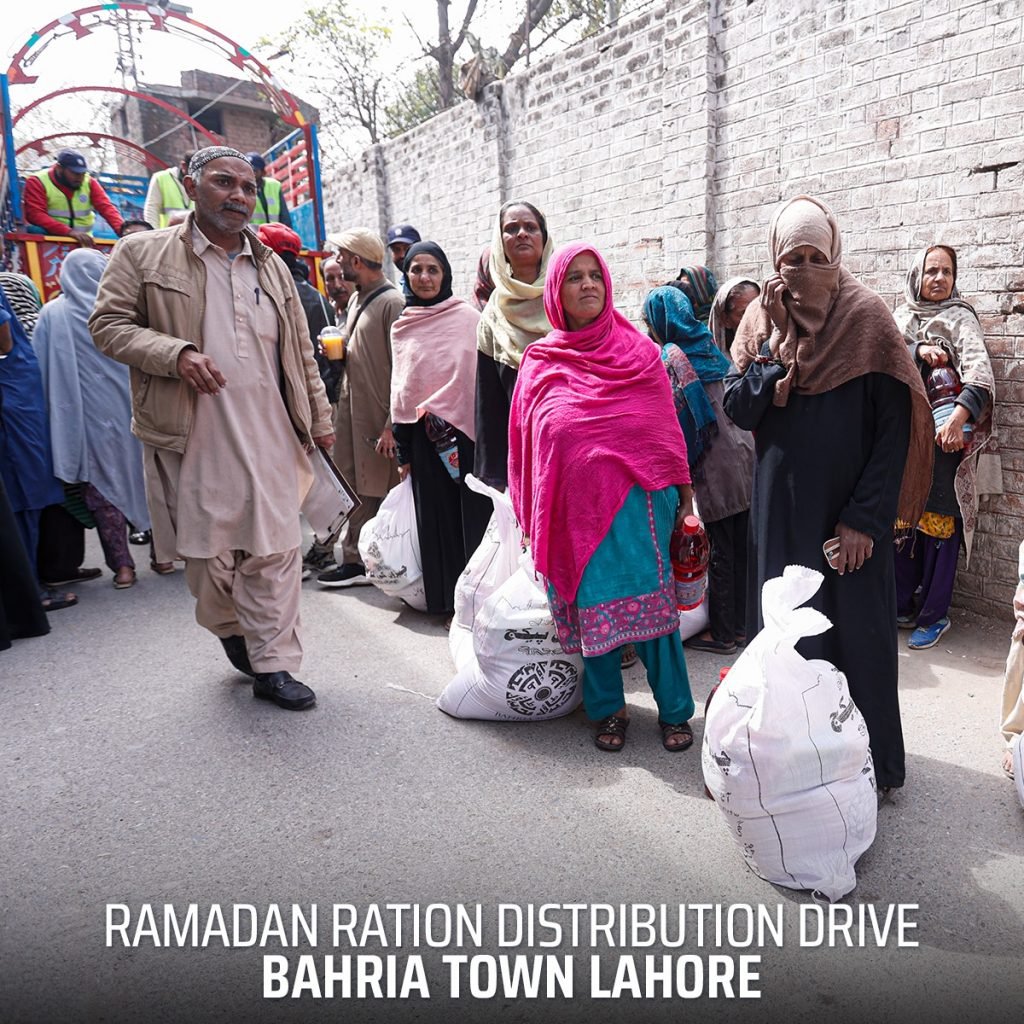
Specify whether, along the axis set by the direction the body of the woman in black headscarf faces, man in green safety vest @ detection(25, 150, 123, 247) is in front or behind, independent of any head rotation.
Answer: behind

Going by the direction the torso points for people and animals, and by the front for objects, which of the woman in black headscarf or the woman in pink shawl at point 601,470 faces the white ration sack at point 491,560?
the woman in black headscarf

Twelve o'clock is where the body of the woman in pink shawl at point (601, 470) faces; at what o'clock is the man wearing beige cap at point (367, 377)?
The man wearing beige cap is roughly at 5 o'clock from the woman in pink shawl.

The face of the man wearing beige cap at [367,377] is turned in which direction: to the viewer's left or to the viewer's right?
to the viewer's left

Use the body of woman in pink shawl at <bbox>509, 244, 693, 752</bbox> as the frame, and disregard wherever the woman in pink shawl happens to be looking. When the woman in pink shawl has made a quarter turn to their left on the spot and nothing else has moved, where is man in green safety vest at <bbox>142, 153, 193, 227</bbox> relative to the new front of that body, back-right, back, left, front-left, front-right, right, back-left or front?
back-left

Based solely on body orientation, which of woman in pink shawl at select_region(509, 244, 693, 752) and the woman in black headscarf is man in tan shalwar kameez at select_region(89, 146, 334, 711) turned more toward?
the woman in pink shawl

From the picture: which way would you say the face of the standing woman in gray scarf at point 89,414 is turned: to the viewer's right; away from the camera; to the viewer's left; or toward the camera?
away from the camera

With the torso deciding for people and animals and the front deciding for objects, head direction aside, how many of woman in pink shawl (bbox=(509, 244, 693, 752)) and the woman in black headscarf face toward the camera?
2

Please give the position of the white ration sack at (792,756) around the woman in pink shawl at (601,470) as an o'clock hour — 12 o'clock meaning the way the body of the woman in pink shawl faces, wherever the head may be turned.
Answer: The white ration sack is roughly at 11 o'clock from the woman in pink shawl.

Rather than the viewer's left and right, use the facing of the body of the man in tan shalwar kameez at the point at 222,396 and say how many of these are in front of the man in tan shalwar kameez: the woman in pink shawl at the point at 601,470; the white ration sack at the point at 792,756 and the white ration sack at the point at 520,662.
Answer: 3
